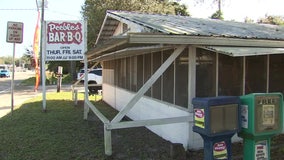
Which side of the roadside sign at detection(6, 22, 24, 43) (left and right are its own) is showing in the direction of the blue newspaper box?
front

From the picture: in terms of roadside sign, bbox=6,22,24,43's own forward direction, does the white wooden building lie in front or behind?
in front

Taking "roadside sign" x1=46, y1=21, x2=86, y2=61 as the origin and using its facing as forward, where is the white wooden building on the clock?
The white wooden building is roughly at 11 o'clock from the roadside sign.

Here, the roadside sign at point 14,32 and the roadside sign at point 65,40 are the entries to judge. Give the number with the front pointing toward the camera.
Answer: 2

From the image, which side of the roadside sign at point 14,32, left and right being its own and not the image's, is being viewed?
front

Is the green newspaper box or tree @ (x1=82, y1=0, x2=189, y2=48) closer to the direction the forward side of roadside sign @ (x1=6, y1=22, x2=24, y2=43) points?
the green newspaper box

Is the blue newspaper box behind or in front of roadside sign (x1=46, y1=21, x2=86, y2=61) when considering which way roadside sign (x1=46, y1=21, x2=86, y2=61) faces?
in front

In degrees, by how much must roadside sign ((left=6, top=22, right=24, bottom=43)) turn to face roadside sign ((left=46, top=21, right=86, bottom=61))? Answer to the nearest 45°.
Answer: approximately 45° to its left

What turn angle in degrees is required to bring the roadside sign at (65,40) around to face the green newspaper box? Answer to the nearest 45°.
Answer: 0° — it already faces it

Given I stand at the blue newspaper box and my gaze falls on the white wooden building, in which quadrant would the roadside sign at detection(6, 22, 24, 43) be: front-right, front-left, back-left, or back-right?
front-left

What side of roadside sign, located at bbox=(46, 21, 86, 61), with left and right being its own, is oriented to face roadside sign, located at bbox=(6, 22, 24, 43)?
right

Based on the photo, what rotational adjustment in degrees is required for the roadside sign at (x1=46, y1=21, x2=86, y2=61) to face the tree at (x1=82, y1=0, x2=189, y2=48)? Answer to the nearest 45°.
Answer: approximately 180°
